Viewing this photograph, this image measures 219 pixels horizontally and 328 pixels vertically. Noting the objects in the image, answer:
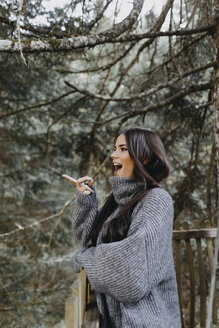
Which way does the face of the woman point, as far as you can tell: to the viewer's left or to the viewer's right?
to the viewer's left

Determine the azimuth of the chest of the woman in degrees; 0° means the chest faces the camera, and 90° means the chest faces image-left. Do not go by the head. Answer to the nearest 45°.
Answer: approximately 90°
